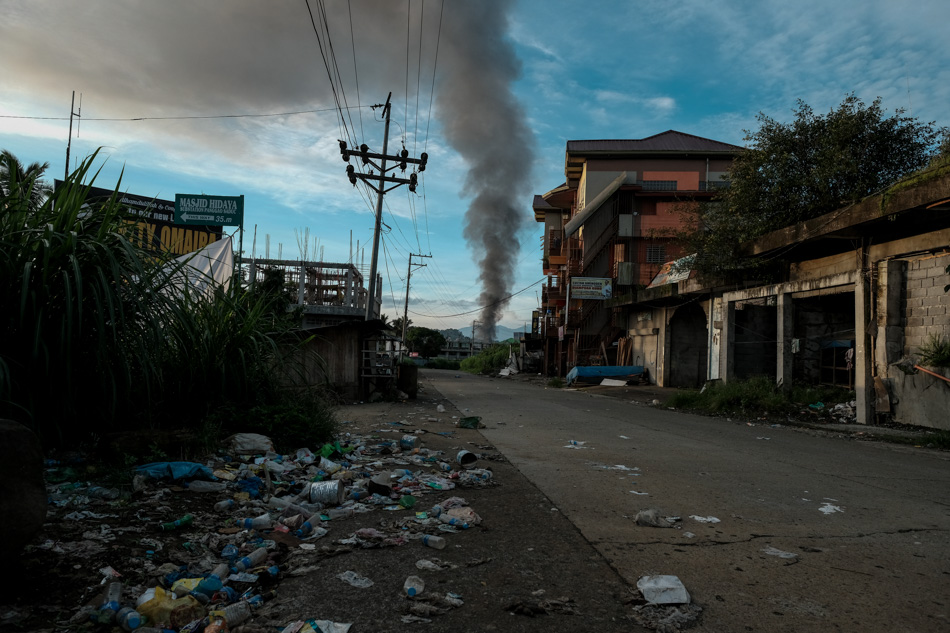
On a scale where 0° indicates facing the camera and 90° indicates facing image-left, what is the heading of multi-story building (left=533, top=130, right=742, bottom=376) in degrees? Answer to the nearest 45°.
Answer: approximately 90°

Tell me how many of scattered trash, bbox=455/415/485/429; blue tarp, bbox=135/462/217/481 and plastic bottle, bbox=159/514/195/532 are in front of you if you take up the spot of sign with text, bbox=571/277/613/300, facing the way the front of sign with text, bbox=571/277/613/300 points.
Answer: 3

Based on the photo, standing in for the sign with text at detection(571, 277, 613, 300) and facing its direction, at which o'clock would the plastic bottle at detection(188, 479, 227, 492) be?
The plastic bottle is roughly at 12 o'clock from the sign with text.

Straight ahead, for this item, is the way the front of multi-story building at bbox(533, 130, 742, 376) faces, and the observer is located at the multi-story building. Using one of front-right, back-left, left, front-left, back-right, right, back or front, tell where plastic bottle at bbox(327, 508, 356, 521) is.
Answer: left

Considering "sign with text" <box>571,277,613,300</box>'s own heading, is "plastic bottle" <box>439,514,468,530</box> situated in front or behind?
in front

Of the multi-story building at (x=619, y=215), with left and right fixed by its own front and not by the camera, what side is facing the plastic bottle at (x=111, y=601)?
left

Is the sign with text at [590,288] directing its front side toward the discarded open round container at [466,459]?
yes

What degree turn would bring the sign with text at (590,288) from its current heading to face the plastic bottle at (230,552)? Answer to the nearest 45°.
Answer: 0° — it already faces it

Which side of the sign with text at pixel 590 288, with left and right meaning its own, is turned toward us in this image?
front

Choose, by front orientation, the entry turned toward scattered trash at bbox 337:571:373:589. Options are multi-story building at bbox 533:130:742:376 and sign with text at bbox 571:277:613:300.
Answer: the sign with text

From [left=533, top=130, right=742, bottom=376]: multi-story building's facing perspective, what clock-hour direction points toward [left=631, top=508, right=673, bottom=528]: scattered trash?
The scattered trash is roughly at 9 o'clock from the multi-story building.

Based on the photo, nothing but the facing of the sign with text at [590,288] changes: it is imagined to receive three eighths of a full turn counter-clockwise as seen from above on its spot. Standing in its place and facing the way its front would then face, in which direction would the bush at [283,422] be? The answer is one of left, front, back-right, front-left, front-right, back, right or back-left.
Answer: back-right
